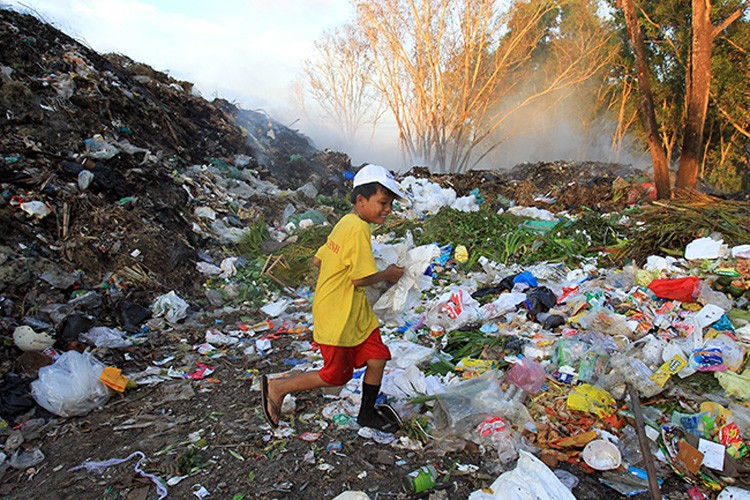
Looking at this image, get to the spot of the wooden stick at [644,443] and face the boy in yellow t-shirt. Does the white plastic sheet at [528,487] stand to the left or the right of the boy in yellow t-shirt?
left

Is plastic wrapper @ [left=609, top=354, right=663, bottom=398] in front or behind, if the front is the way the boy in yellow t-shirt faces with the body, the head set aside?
in front

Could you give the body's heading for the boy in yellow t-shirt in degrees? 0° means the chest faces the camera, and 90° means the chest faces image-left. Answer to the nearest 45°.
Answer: approximately 270°

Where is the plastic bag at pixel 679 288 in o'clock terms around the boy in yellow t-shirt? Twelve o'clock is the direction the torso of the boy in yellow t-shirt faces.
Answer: The plastic bag is roughly at 11 o'clock from the boy in yellow t-shirt.

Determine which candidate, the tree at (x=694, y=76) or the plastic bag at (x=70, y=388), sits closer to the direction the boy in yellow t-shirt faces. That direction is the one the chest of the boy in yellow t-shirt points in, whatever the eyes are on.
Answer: the tree

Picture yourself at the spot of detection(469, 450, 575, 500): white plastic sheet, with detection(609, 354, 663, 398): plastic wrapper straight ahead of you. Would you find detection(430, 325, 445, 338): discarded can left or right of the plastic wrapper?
left

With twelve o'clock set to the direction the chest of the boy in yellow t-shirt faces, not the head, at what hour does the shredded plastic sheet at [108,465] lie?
The shredded plastic sheet is roughly at 6 o'clock from the boy in yellow t-shirt.

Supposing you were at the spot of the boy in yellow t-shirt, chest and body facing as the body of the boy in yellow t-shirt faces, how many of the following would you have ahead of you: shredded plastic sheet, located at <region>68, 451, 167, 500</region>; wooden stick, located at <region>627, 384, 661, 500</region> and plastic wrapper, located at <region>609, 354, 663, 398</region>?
2

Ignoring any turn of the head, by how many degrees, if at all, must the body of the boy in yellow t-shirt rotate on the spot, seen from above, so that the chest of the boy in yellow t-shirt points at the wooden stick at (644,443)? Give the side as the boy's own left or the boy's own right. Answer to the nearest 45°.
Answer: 0° — they already face it

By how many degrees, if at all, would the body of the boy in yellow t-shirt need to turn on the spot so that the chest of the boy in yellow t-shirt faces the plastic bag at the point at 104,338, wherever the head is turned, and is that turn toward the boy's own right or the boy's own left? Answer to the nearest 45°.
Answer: approximately 135° to the boy's own left

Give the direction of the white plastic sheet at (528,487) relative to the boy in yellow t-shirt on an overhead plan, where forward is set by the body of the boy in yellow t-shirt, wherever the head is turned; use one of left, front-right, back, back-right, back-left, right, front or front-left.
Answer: front-right

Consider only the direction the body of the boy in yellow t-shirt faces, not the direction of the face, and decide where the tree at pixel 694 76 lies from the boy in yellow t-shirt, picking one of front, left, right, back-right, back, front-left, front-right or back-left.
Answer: front-left

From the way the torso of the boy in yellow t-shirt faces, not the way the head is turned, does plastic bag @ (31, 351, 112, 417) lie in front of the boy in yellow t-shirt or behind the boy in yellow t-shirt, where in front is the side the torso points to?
behind

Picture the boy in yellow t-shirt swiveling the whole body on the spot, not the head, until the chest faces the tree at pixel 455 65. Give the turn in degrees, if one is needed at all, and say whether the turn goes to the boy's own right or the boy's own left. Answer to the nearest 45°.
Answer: approximately 90° to the boy's own left

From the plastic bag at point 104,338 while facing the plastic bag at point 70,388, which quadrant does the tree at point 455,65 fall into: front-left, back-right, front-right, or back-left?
back-left

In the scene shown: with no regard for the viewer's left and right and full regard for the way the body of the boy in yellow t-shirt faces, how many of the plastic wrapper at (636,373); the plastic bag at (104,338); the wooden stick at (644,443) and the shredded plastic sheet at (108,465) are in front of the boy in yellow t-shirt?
2

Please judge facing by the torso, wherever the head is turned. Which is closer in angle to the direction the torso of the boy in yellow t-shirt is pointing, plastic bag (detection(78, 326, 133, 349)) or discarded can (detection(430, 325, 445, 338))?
the discarded can

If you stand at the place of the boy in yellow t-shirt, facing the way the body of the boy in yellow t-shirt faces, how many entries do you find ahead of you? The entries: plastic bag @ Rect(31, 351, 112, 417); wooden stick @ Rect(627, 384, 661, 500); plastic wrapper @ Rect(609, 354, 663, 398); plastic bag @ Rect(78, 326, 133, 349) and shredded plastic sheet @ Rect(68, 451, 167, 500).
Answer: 2

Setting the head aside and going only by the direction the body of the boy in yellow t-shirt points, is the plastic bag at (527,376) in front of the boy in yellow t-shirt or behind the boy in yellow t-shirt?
in front

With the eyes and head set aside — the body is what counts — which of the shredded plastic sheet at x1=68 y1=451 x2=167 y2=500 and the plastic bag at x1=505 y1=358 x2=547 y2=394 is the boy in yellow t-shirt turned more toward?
the plastic bag
